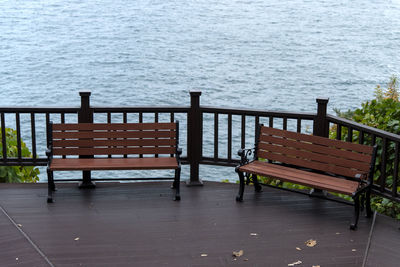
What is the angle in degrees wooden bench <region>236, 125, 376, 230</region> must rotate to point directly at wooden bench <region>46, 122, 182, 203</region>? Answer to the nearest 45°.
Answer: approximately 45° to its right

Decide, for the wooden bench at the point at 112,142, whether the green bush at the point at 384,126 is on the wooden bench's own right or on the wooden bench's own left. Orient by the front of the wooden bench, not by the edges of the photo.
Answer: on the wooden bench's own left

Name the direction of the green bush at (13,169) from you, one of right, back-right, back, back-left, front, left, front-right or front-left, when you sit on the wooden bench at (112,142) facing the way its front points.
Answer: back-right

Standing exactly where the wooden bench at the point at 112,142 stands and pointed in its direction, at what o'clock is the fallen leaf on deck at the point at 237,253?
The fallen leaf on deck is roughly at 11 o'clock from the wooden bench.

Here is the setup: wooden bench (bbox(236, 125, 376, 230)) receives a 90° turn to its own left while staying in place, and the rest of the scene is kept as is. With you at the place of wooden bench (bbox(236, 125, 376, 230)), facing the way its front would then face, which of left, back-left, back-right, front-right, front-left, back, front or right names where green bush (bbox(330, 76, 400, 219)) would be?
left

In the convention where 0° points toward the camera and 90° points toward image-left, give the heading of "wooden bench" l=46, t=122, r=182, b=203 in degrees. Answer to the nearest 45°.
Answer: approximately 0°
